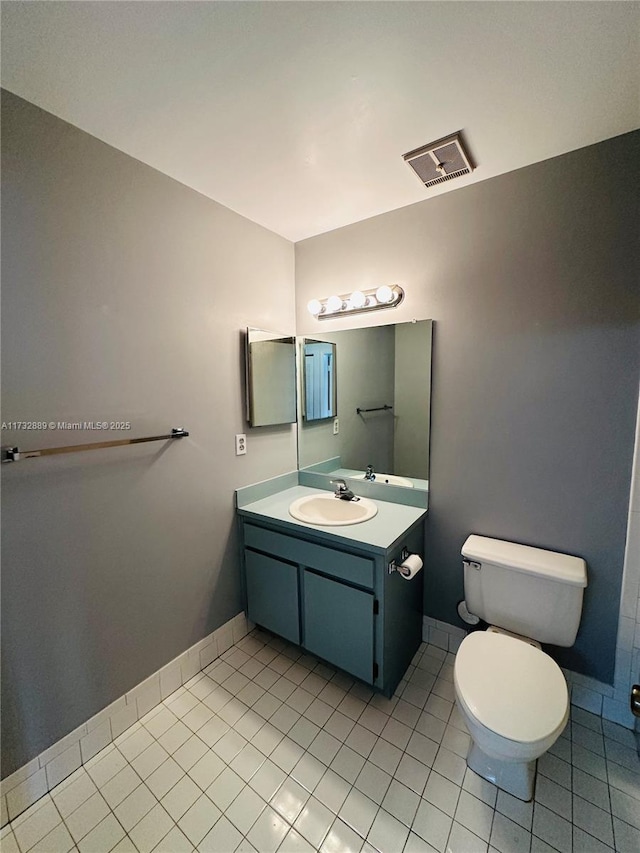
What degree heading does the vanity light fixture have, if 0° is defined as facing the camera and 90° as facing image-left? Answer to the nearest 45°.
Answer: approximately 45°

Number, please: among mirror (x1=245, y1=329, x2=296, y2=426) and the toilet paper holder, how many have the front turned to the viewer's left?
0

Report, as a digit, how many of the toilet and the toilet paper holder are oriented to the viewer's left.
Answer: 0

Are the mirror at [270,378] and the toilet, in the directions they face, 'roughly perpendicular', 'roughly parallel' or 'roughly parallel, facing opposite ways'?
roughly perpendicular

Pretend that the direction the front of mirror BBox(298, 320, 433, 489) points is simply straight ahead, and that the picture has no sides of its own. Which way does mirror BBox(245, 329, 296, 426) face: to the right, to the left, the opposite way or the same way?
to the left

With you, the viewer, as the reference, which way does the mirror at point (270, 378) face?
facing the viewer and to the right of the viewer
